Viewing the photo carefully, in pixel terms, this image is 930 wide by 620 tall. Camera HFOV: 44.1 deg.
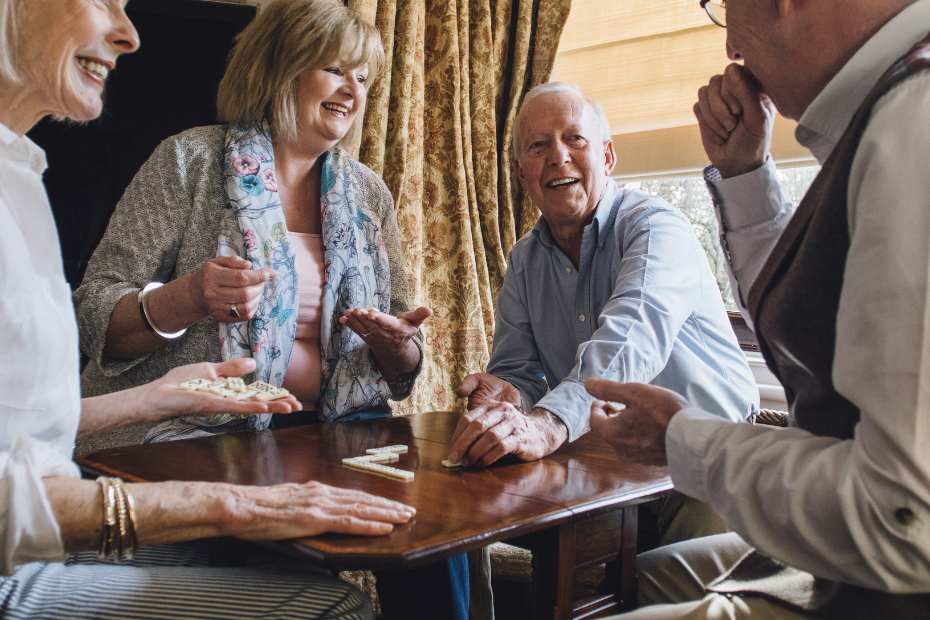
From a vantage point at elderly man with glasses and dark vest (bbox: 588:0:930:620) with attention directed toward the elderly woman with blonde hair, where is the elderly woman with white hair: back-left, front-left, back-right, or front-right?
front-left

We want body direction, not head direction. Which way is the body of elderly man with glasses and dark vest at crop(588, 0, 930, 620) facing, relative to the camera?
to the viewer's left

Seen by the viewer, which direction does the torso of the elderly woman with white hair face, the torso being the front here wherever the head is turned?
to the viewer's right

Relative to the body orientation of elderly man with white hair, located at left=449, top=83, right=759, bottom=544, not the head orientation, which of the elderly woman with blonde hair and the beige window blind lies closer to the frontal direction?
the elderly woman with blonde hair

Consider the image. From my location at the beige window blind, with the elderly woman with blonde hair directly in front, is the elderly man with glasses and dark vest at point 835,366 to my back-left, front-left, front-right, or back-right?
front-left

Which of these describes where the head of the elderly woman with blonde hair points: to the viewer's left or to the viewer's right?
to the viewer's right

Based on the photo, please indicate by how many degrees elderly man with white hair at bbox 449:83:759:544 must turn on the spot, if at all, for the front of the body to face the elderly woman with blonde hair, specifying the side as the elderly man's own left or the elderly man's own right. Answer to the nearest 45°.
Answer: approximately 45° to the elderly man's own right

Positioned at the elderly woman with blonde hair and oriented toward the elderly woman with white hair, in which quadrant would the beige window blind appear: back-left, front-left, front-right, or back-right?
back-left

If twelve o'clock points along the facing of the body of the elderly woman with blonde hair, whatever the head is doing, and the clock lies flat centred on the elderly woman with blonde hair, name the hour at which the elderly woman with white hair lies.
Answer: The elderly woman with white hair is roughly at 2 o'clock from the elderly woman with blonde hair.

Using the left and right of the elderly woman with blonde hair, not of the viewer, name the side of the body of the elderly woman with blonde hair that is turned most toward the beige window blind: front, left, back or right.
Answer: left

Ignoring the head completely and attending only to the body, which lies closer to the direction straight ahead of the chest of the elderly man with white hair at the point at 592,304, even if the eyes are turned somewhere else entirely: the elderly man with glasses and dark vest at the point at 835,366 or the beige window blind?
the elderly man with glasses and dark vest

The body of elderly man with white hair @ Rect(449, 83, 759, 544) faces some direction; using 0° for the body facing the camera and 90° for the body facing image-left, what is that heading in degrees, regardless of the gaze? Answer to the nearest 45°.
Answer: approximately 45°

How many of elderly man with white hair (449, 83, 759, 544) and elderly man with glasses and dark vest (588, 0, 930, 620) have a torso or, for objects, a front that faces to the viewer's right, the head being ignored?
0

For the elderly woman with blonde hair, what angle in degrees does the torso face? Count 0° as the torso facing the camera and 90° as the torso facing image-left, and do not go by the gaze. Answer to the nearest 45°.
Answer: approximately 315°
